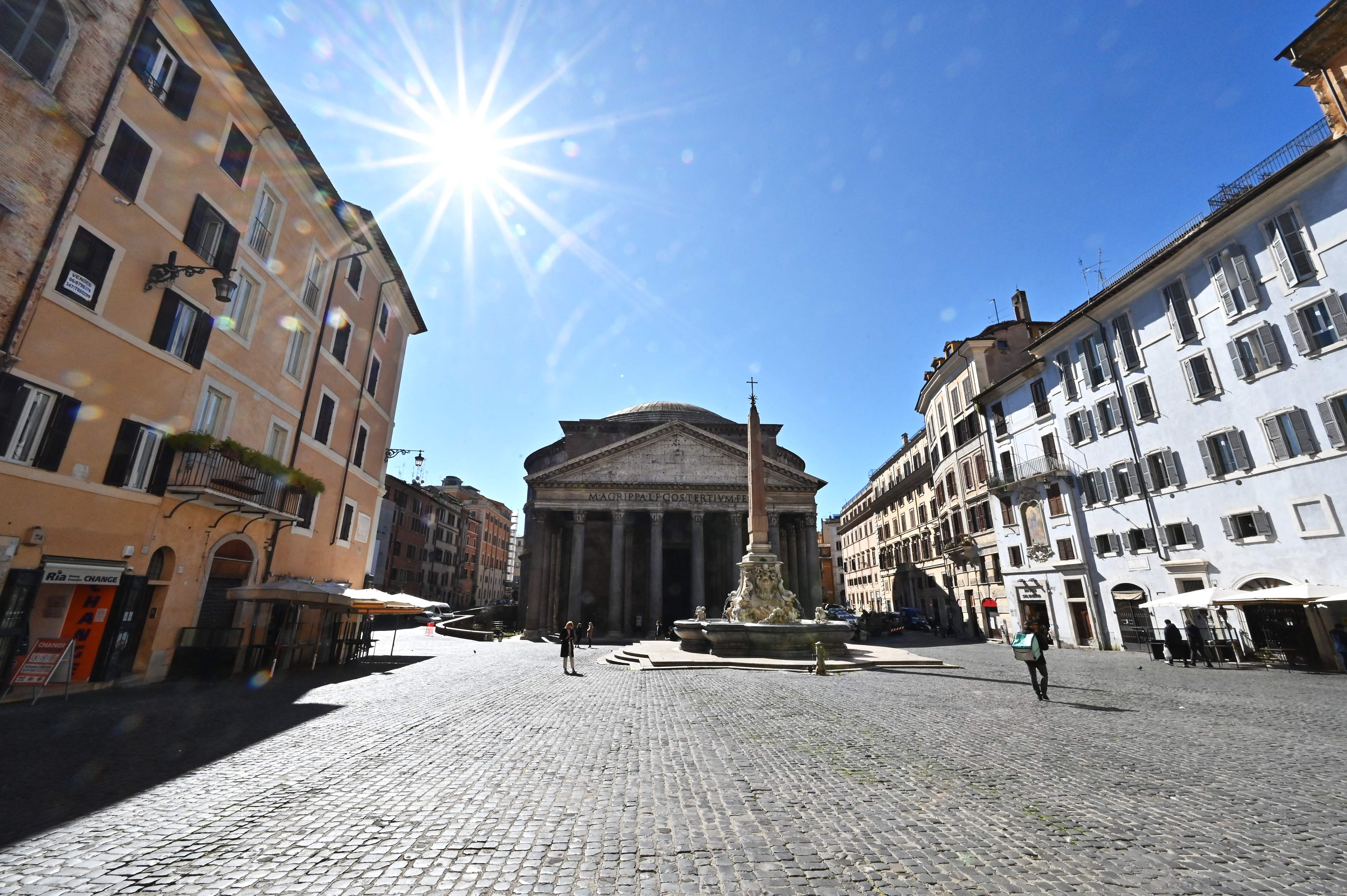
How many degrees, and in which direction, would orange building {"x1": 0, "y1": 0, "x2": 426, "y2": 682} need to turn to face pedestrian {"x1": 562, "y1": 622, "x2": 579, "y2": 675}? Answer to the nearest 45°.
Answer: approximately 45° to its left

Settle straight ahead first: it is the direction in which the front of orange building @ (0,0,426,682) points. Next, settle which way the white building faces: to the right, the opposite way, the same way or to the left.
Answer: the opposite way

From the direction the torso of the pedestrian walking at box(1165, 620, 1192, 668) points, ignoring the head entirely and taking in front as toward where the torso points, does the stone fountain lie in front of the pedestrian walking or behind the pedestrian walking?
in front

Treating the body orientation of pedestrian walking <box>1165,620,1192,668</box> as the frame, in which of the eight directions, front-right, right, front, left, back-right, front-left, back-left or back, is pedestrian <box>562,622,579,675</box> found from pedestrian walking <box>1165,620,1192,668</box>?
front-left

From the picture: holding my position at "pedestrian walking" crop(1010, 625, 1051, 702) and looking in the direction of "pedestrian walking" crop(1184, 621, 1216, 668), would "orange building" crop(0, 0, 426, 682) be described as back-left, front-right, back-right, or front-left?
back-left

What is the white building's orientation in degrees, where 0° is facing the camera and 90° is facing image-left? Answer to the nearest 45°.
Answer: approximately 45°

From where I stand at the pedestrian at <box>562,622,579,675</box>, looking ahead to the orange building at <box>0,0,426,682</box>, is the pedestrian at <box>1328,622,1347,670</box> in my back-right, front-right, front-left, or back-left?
back-left

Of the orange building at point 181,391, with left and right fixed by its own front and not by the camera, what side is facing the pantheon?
left

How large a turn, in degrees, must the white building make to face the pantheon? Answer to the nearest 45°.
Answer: approximately 45° to its right
